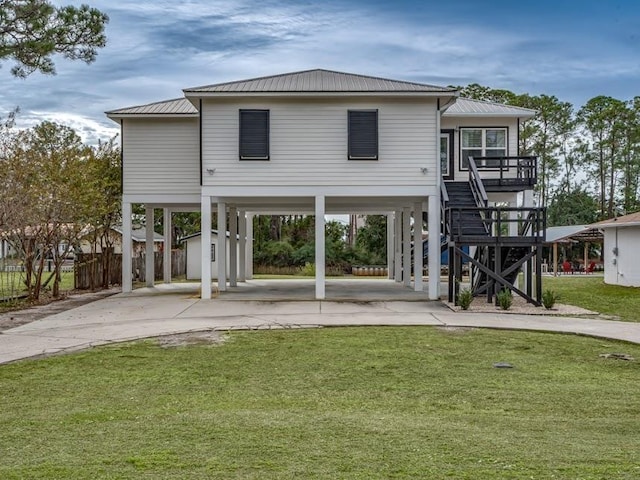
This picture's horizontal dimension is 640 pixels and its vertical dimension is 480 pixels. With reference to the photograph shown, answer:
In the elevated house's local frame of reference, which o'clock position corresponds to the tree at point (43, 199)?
The tree is roughly at 3 o'clock from the elevated house.

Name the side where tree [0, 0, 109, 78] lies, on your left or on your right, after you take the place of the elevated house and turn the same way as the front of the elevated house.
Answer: on your right

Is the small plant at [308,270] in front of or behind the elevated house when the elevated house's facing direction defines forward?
behind

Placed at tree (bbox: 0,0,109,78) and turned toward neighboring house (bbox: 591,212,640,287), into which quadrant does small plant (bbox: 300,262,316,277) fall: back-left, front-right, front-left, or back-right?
front-left

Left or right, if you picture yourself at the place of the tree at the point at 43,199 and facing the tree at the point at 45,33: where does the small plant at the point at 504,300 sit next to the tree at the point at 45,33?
left

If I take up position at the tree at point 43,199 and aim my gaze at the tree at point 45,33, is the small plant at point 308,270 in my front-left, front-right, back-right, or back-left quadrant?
back-left

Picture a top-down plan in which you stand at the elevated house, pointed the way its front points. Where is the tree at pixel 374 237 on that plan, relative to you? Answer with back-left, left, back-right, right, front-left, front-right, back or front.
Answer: back

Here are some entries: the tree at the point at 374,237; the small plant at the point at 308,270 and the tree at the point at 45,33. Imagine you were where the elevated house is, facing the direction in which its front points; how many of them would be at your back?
2

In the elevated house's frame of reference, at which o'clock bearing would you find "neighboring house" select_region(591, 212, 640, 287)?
The neighboring house is roughly at 8 o'clock from the elevated house.

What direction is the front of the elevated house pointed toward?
toward the camera

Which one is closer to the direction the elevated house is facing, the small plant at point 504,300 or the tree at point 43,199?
the small plant

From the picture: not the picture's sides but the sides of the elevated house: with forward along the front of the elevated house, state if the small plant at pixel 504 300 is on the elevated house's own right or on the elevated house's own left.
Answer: on the elevated house's own left

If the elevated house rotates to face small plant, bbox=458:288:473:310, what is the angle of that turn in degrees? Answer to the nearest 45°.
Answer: approximately 45° to its left

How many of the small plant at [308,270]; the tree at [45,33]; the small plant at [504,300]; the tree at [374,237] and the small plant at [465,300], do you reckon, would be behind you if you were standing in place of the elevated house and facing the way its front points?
2

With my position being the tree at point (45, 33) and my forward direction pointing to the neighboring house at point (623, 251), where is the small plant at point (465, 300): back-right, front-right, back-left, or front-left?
front-right

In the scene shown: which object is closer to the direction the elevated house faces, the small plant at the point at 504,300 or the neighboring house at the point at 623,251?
the small plant
